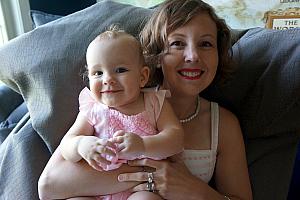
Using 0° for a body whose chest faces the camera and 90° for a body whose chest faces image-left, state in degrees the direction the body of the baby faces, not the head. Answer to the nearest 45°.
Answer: approximately 0°

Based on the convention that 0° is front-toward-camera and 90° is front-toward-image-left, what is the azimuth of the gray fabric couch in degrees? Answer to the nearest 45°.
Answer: approximately 0°

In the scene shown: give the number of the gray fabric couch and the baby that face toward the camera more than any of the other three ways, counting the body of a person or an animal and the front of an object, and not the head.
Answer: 2
